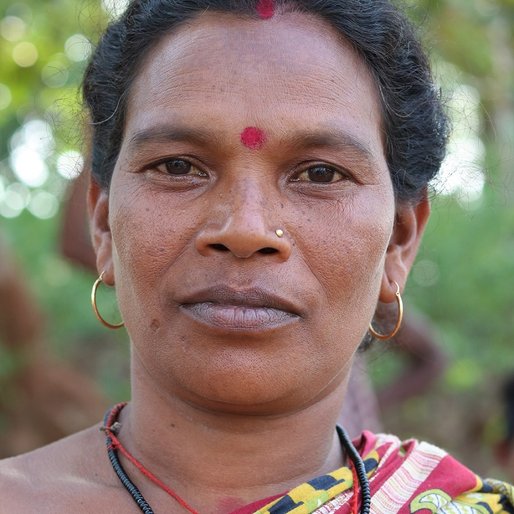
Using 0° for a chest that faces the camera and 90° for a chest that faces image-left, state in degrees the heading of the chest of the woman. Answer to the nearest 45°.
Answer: approximately 0°
